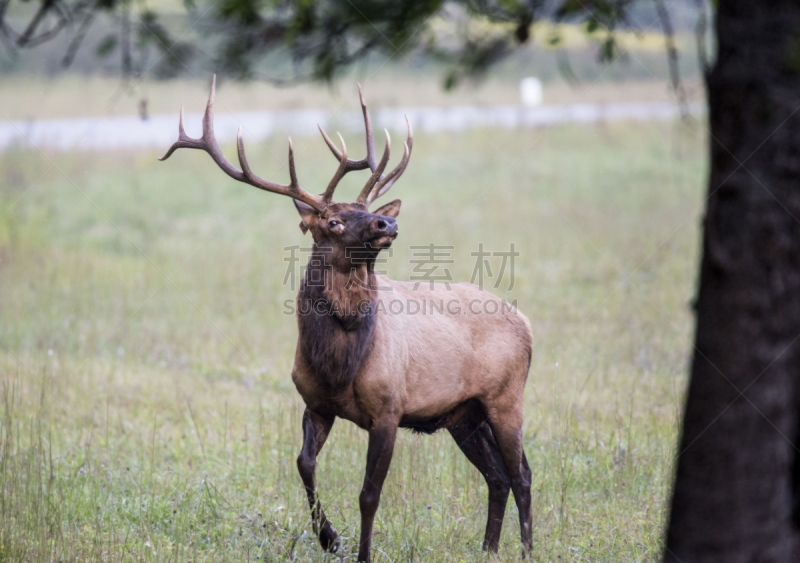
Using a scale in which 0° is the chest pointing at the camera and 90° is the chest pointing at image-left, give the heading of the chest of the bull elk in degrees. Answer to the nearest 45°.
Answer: approximately 45°

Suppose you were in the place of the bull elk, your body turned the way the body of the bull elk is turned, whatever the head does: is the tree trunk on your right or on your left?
on your left
